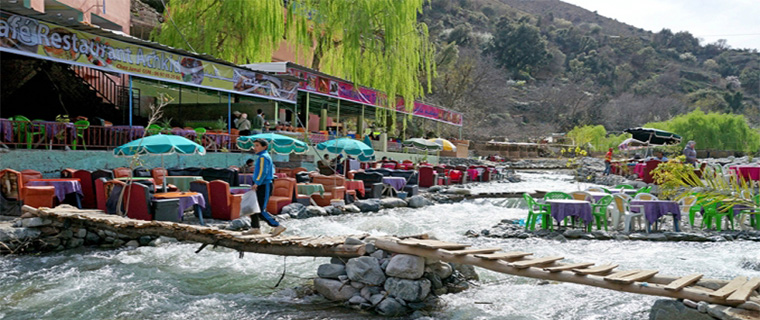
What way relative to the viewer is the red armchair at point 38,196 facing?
away from the camera

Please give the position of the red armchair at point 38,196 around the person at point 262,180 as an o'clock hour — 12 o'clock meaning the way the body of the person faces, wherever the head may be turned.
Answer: The red armchair is roughly at 1 o'clock from the person.

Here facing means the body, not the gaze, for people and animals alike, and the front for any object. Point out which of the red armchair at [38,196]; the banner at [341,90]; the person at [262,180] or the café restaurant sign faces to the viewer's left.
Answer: the person

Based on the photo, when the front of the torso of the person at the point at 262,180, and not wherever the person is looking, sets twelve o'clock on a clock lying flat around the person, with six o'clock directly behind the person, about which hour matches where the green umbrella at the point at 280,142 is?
The green umbrella is roughly at 3 o'clock from the person.

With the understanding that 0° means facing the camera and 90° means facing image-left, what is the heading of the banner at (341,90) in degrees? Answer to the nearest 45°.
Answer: approximately 315°

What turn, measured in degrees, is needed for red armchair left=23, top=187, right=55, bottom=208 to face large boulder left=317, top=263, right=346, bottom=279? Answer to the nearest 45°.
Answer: approximately 135° to its right

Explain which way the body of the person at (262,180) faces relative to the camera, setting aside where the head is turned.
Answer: to the viewer's left
